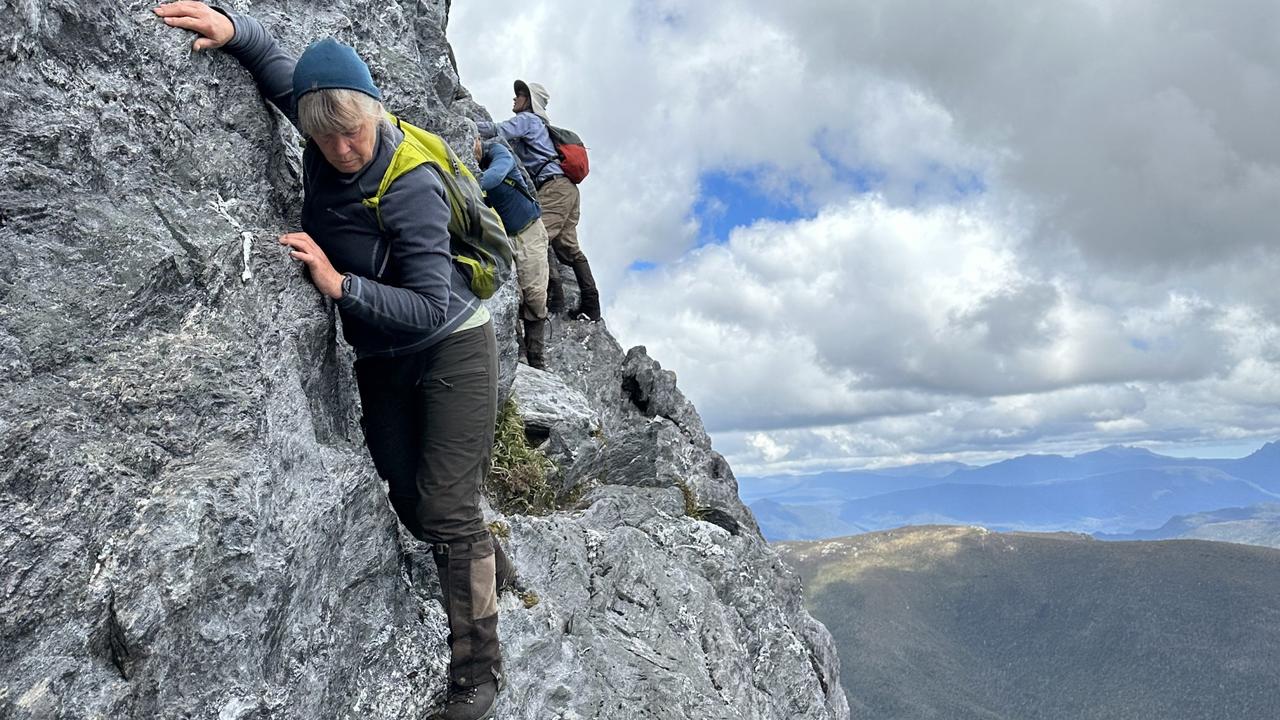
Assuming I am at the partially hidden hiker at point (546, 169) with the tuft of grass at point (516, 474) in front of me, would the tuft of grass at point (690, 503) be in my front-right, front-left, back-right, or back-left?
front-left

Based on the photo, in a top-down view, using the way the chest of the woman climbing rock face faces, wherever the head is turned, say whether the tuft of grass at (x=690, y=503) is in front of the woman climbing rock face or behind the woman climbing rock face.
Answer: behind

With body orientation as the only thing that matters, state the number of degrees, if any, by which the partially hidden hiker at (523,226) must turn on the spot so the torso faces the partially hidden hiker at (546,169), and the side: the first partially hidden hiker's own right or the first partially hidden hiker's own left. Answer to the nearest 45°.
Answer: approximately 90° to the first partially hidden hiker's own right

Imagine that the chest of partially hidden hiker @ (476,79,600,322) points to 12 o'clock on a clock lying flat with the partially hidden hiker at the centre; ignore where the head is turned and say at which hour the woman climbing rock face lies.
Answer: The woman climbing rock face is roughly at 9 o'clock from the partially hidden hiker.

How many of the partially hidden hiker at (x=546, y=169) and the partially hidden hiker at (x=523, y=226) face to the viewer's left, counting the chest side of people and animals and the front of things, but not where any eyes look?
2

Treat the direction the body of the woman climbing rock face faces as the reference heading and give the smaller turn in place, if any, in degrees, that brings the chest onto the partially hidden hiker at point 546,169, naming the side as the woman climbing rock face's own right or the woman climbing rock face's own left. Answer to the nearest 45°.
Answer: approximately 135° to the woman climbing rock face's own right

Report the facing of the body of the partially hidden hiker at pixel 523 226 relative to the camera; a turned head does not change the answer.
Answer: to the viewer's left

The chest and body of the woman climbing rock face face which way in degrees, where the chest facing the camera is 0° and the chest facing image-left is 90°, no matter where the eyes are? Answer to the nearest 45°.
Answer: approximately 45°

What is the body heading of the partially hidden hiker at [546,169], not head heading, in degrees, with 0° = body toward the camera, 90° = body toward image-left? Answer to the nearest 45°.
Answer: approximately 90°

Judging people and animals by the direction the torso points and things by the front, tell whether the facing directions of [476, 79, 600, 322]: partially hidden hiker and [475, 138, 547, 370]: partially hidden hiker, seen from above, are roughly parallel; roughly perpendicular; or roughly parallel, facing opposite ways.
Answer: roughly parallel
